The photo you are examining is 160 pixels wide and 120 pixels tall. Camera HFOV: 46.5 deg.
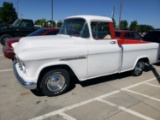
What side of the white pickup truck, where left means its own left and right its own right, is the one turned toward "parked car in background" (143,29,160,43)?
back

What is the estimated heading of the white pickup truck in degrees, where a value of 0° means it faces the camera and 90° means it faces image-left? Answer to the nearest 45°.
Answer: approximately 45°

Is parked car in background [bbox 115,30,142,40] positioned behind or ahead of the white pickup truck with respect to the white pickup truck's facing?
behind

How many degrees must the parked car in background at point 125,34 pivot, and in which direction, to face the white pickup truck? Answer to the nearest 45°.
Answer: approximately 90° to its right
